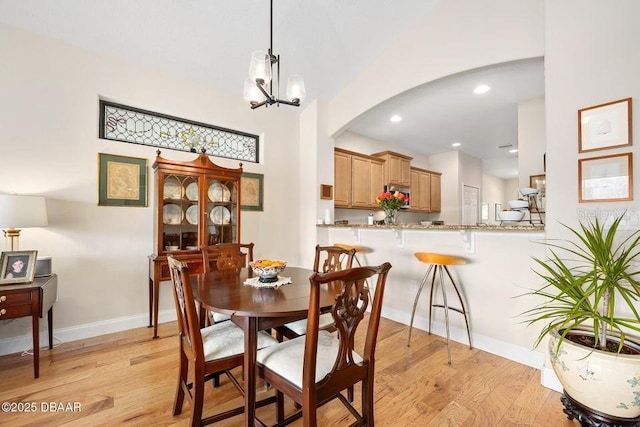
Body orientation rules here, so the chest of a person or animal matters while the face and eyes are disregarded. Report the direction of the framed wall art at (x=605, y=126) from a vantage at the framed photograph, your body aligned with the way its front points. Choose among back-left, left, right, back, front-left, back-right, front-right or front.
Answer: front-left

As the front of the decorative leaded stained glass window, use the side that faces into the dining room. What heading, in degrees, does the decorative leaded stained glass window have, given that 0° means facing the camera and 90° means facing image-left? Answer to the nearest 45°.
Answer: approximately 315°

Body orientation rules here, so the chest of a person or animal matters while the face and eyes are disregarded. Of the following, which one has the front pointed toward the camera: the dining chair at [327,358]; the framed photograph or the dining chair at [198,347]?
the framed photograph

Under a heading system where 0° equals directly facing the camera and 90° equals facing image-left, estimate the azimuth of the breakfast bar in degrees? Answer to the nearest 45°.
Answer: approximately 45°

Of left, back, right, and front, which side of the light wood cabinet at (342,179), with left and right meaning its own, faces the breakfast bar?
front

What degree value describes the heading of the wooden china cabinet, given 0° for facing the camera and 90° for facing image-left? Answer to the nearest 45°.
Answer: approximately 0°

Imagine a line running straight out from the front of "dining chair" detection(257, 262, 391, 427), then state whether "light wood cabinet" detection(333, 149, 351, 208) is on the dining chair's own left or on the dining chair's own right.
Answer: on the dining chair's own right

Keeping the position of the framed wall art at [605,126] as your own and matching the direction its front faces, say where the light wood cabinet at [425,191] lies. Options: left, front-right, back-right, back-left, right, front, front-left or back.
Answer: right

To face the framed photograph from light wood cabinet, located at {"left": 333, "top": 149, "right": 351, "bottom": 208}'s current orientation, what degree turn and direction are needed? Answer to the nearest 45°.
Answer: approximately 90° to its right

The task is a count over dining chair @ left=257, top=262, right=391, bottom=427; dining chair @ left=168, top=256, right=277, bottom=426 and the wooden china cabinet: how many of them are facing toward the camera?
1

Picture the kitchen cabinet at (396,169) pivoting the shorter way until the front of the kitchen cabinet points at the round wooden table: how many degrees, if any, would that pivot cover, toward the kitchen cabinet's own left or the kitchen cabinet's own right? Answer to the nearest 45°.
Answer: approximately 45° to the kitchen cabinet's own right
